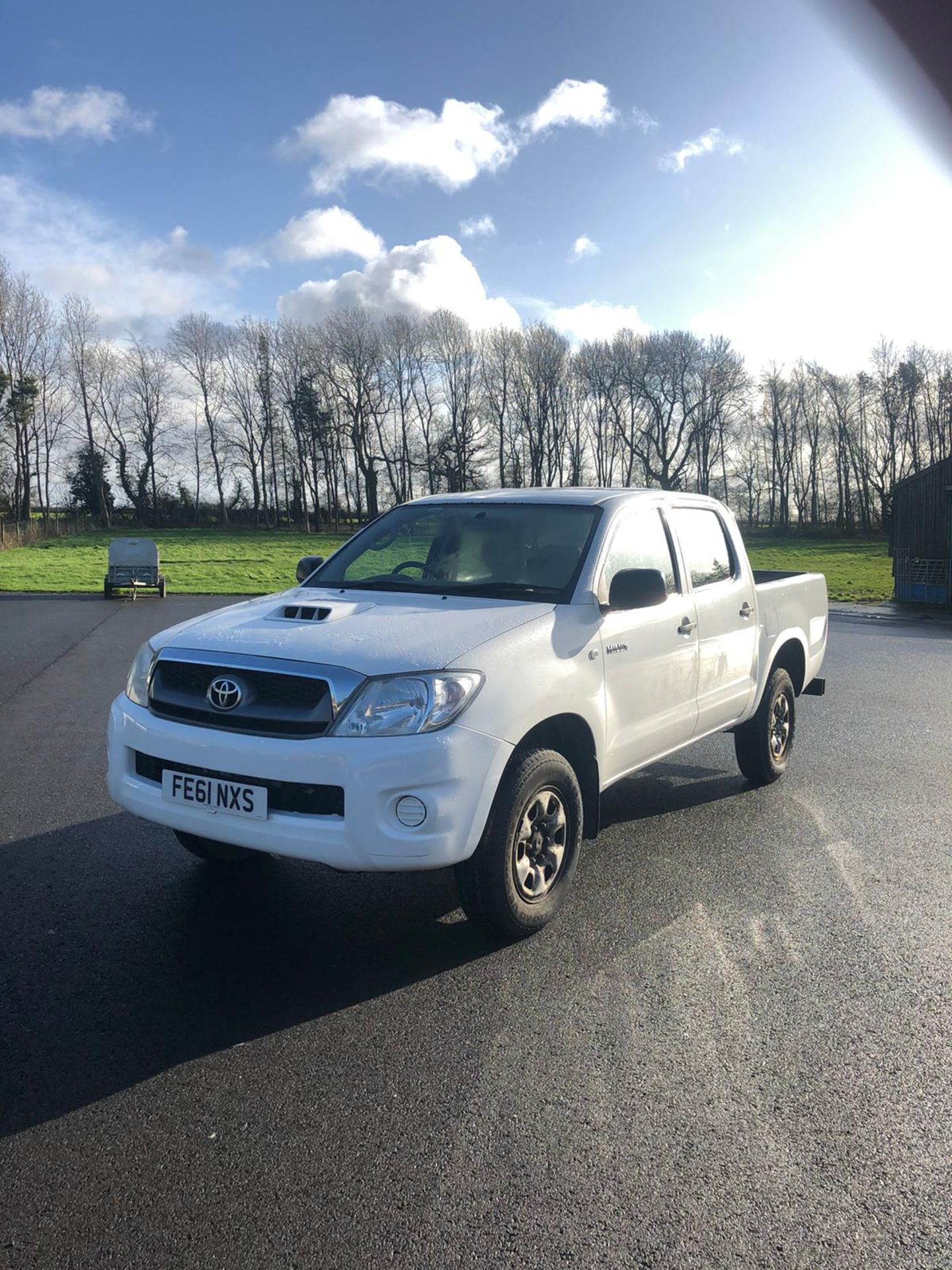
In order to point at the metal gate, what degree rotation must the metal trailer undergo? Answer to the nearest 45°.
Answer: approximately 90° to its left

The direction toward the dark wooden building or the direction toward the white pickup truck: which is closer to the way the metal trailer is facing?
the white pickup truck

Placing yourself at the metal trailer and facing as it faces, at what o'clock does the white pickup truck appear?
The white pickup truck is roughly at 12 o'clock from the metal trailer.

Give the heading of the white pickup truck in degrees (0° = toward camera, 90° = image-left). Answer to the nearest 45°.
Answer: approximately 45°

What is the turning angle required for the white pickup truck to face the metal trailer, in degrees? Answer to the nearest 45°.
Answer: approximately 135° to its right

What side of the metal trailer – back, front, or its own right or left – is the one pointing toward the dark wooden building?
left

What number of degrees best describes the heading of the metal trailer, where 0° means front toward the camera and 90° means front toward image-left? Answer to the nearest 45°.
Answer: approximately 0°
